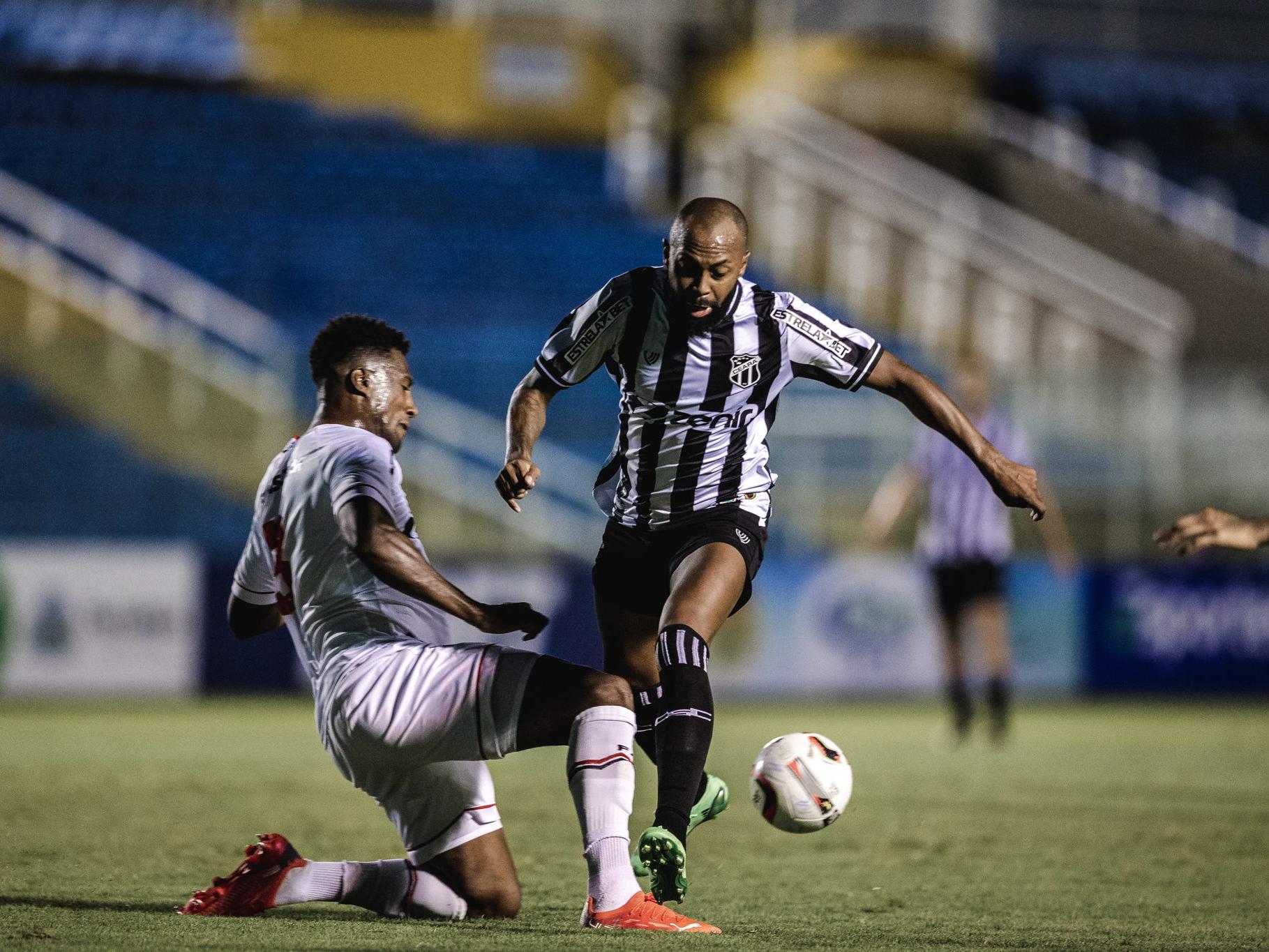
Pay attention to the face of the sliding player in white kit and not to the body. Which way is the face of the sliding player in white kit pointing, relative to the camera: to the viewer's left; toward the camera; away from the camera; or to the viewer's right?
to the viewer's right

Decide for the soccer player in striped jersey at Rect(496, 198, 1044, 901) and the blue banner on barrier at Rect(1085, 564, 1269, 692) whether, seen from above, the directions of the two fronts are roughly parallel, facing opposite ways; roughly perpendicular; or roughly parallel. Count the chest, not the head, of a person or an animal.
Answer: roughly parallel

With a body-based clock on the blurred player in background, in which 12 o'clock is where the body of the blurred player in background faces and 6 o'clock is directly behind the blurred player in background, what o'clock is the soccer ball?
The soccer ball is roughly at 12 o'clock from the blurred player in background.

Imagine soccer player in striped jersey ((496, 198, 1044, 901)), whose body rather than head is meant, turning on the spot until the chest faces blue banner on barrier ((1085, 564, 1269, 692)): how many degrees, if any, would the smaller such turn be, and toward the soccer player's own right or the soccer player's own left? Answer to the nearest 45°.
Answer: approximately 180°

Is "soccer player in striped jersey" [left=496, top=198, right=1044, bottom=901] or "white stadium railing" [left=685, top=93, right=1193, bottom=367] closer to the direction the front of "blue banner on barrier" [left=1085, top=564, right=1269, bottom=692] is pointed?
the soccer player in striped jersey

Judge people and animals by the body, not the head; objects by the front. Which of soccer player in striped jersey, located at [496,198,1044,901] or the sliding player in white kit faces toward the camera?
the soccer player in striped jersey

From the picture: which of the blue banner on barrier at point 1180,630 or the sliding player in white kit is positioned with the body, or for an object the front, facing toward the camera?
the blue banner on barrier

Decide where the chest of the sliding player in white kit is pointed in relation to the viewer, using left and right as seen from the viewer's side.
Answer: facing to the right of the viewer

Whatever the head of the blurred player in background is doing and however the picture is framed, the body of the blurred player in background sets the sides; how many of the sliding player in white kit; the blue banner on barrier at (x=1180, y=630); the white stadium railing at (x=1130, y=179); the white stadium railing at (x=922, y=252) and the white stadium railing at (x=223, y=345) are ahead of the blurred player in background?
1

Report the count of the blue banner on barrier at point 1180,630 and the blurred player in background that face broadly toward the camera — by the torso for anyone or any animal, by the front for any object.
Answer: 2

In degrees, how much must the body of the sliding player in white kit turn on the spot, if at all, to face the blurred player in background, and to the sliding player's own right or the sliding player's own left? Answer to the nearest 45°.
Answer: approximately 45° to the sliding player's own left

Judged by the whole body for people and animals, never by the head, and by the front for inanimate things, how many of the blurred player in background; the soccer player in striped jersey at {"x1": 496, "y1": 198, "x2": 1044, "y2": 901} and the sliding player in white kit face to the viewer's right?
1

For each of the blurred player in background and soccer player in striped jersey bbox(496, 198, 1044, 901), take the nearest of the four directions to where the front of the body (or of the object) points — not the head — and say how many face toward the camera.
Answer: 2

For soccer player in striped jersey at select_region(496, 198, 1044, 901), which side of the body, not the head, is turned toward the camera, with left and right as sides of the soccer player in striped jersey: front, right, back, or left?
front
